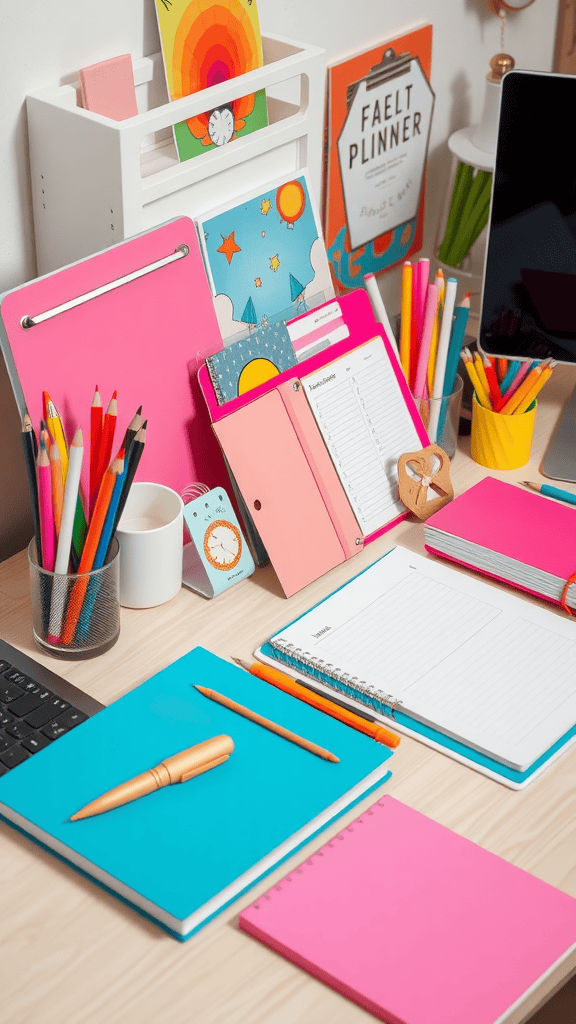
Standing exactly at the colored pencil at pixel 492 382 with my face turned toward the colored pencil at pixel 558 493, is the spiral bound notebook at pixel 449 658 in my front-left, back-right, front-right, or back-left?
front-right

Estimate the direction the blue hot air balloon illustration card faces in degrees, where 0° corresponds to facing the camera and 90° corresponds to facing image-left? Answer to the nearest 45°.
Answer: approximately 0°

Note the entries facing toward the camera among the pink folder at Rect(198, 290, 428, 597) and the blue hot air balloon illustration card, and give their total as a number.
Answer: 2

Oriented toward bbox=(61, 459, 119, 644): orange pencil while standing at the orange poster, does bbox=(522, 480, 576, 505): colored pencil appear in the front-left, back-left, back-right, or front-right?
front-left

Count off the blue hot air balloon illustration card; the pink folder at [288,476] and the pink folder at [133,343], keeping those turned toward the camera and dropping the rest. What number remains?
3

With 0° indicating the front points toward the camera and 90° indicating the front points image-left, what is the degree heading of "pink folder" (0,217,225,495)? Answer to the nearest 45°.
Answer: approximately 0°

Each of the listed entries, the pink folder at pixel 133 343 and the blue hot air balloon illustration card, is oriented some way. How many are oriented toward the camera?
2

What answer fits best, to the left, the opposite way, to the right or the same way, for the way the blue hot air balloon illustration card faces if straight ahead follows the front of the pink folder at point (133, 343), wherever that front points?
the same way

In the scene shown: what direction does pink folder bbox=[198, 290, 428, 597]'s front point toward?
toward the camera
